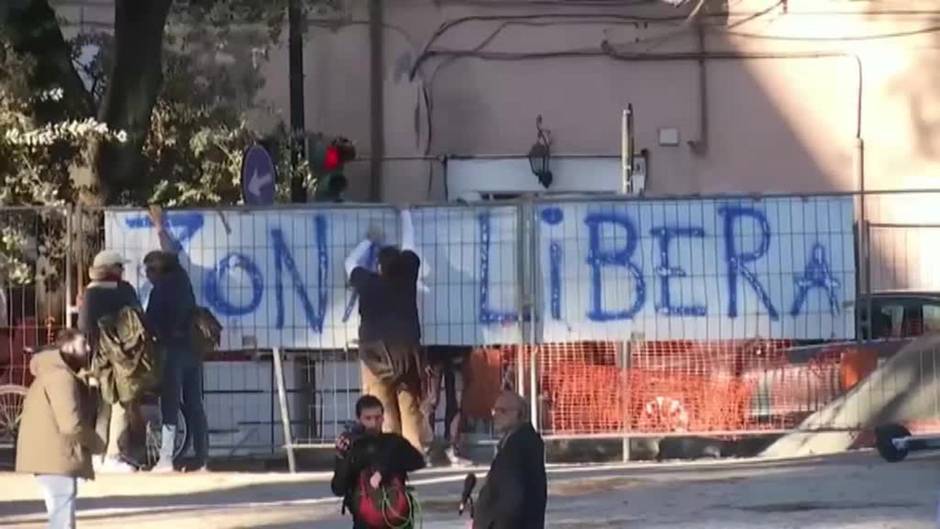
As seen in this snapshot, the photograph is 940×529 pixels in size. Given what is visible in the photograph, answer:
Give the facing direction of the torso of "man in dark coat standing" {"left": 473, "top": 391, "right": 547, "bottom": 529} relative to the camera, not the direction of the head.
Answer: to the viewer's left

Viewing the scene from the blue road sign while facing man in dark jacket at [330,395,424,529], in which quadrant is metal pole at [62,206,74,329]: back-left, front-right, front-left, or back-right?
front-right

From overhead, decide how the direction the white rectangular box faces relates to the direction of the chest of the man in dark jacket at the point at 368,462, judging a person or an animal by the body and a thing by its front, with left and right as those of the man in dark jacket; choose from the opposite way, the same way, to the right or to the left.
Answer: the same way

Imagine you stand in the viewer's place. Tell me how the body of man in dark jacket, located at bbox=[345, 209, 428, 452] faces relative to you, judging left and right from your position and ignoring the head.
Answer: facing away from the viewer

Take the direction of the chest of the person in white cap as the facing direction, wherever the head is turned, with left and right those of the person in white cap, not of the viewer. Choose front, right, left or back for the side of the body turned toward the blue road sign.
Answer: front

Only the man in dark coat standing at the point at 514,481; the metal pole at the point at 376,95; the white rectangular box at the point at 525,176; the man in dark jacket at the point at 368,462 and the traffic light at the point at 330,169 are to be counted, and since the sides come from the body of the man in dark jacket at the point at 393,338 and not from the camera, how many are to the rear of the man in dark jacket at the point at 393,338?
2

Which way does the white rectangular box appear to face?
toward the camera

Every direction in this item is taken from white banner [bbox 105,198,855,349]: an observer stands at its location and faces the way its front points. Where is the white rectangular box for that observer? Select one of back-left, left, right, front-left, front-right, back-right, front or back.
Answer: back

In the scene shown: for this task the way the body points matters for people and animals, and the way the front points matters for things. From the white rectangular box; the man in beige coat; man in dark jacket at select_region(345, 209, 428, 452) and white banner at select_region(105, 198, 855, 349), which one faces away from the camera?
the man in dark jacket

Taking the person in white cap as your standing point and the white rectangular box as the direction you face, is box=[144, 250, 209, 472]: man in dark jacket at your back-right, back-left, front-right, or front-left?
front-right

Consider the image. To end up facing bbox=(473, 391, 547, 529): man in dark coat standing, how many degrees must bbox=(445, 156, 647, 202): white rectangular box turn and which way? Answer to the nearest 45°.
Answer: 0° — it already faces them

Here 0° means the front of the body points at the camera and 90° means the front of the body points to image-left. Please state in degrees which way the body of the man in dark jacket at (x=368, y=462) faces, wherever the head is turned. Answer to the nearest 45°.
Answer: approximately 0°

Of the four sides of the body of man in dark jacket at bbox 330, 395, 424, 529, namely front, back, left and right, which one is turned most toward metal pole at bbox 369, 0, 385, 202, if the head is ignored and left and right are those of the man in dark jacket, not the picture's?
back

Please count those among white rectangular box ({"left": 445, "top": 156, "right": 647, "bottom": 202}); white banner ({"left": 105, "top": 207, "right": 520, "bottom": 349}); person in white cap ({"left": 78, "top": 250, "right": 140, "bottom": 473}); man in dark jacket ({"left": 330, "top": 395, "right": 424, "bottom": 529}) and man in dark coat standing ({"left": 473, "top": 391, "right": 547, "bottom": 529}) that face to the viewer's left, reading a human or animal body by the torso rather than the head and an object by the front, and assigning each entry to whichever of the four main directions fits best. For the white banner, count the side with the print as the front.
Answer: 1

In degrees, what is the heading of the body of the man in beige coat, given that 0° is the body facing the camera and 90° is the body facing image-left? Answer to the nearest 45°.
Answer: approximately 270°

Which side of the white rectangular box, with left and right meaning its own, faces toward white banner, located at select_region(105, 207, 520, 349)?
front

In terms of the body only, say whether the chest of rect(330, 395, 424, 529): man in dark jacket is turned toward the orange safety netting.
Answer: no

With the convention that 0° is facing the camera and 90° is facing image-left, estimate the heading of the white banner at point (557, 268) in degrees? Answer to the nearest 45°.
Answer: approximately 0°

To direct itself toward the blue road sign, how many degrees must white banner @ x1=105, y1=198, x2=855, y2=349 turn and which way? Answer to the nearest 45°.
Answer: approximately 135° to its right

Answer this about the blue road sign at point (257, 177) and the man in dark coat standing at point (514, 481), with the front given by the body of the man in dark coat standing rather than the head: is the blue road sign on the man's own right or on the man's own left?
on the man's own right

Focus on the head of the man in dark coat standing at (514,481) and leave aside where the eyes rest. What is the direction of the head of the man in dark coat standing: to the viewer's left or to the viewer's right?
to the viewer's left

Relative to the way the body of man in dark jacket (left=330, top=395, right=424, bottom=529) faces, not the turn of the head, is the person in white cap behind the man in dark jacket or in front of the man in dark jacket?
behind
